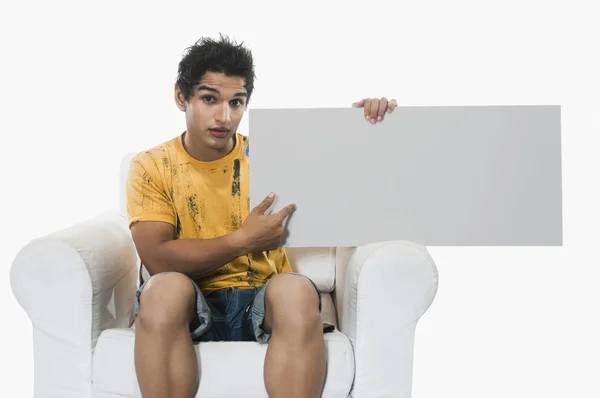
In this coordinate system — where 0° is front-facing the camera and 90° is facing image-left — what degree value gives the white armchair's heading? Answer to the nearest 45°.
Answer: approximately 0°
